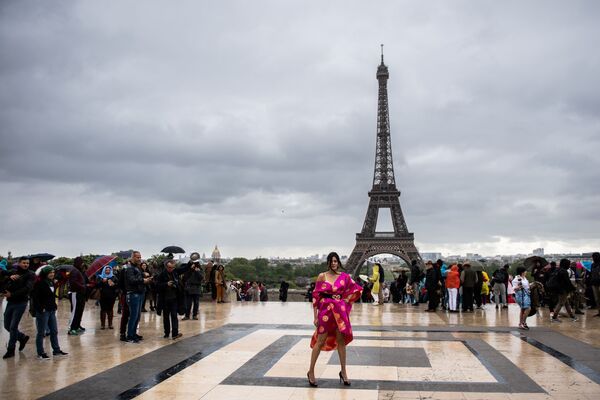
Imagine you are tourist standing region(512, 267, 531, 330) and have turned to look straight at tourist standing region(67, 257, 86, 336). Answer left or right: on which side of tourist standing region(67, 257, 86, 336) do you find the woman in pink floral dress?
left

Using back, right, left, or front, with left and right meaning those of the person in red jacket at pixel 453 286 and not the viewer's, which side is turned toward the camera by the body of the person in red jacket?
back

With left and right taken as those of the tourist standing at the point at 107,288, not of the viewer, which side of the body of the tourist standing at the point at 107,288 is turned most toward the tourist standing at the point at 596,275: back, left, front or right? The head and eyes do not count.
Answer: left

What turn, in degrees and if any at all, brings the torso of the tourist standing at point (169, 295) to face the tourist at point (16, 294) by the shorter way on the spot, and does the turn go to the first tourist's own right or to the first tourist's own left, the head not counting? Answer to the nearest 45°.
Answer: approximately 45° to the first tourist's own right

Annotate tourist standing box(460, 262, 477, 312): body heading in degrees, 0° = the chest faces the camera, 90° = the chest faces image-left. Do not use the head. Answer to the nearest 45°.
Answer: approximately 180°

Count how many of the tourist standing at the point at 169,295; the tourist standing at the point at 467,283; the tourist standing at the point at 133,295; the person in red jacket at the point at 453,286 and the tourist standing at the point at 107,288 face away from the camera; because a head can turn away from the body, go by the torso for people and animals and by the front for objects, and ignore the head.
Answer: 2

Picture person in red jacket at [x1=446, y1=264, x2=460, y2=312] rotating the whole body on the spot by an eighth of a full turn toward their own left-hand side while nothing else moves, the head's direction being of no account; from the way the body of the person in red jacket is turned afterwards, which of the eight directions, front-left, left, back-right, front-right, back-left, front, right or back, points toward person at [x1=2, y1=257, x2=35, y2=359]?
left

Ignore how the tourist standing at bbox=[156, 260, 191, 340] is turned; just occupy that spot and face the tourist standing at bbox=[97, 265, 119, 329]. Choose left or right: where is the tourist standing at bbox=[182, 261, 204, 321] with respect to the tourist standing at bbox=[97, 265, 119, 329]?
right

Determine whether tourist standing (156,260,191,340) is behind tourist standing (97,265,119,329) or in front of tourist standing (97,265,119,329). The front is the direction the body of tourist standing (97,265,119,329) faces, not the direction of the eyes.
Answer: in front

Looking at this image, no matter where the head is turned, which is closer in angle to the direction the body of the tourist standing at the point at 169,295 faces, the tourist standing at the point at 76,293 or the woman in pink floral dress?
the woman in pink floral dress

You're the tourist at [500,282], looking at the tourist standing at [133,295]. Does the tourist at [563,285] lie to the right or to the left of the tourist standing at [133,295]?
left
